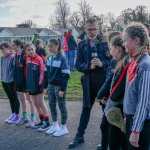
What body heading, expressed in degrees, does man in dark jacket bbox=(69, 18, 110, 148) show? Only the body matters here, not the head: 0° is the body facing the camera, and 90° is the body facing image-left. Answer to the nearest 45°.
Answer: approximately 0°
